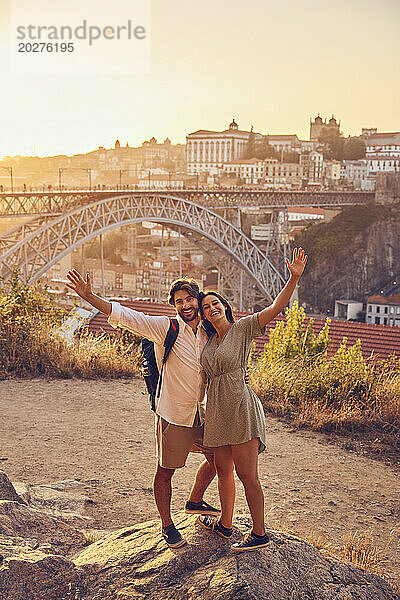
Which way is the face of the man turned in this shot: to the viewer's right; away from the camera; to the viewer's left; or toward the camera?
toward the camera

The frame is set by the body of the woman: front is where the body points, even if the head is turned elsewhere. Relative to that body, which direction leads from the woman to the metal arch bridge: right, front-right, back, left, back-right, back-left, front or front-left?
back-right

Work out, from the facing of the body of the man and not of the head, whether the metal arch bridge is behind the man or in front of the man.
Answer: behind

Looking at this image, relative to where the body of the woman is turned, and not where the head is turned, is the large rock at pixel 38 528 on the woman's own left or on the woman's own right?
on the woman's own right

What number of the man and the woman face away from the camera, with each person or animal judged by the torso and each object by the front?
0

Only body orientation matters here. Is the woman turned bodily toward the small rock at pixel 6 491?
no

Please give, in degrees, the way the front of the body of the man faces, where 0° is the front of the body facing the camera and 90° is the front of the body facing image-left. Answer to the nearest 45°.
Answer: approximately 315°

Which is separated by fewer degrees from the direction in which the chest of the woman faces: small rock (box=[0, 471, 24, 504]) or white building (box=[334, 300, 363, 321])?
the small rock

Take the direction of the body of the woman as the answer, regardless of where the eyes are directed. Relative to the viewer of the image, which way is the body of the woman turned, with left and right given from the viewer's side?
facing the viewer and to the left of the viewer
